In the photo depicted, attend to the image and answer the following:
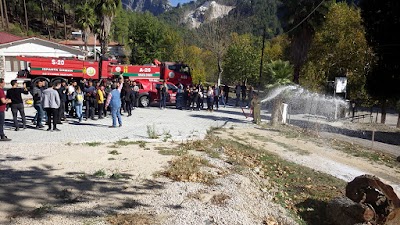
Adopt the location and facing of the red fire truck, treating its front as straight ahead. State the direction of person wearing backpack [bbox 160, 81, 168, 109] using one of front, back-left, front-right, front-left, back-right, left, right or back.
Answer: front-right

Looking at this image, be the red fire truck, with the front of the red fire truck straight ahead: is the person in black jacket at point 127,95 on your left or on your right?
on your right

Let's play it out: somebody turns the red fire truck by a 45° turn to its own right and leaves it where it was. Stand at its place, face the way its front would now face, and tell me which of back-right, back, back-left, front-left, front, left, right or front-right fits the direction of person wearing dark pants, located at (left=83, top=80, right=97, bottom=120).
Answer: front-right

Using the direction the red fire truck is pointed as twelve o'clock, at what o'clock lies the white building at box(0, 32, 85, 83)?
The white building is roughly at 8 o'clock from the red fire truck.

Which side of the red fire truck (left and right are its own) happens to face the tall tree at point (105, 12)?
left

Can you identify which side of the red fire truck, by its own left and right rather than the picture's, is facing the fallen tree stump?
right

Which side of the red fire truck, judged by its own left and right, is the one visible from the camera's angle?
right

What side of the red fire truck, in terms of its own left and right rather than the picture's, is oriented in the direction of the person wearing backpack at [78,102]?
right

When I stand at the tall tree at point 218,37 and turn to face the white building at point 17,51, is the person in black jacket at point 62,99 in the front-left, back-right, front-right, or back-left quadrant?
front-left

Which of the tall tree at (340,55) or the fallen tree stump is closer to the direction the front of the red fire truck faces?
the tall tree

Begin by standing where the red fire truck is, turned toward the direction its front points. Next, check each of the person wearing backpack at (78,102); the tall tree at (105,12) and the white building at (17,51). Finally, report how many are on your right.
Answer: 1

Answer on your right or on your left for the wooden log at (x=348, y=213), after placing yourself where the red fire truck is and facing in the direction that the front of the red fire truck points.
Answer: on your right

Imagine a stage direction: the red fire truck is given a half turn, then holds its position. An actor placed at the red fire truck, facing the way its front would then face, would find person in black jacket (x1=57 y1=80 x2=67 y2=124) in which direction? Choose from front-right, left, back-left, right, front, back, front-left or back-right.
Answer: left
